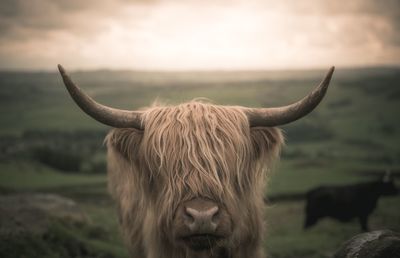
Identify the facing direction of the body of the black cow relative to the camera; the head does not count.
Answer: to the viewer's right

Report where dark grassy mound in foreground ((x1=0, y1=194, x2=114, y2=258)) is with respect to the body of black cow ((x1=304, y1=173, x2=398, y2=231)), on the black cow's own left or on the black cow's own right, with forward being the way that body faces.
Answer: on the black cow's own right

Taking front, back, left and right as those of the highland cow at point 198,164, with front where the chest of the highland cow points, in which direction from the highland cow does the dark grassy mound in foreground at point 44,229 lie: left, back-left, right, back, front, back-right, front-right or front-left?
back-right

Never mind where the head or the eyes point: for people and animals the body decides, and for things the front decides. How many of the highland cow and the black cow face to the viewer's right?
1

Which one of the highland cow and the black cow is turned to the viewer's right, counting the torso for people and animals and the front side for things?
the black cow

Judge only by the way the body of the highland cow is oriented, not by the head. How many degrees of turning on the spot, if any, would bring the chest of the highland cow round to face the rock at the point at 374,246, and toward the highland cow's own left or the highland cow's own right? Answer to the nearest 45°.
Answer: approximately 45° to the highland cow's own left

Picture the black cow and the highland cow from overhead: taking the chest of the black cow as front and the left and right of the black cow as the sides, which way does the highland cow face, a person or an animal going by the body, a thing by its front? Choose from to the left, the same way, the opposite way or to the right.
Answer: to the right

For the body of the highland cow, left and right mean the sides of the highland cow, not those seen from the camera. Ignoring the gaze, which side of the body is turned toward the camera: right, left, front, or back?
front

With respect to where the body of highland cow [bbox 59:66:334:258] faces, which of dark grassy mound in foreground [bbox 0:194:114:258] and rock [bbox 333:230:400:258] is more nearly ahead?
the rock
